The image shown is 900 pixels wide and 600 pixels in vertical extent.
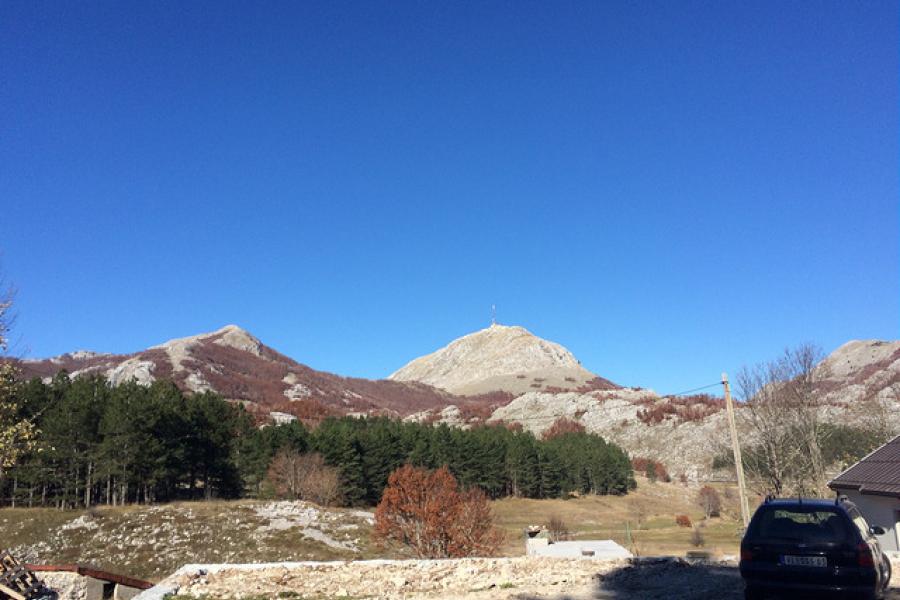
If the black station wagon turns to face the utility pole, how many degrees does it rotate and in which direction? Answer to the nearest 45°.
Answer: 0° — it already faces it

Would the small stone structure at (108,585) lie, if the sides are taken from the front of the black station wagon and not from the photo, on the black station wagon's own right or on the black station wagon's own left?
on the black station wagon's own left

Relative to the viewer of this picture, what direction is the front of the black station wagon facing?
facing away from the viewer

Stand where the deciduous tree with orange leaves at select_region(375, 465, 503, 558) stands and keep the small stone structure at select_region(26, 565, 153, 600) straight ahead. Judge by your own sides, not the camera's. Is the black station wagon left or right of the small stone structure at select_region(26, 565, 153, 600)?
left

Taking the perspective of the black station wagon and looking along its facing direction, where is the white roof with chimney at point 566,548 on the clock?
The white roof with chimney is roughly at 11 o'clock from the black station wagon.

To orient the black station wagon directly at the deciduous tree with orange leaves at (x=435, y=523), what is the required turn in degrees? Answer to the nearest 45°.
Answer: approximately 45° to its left
